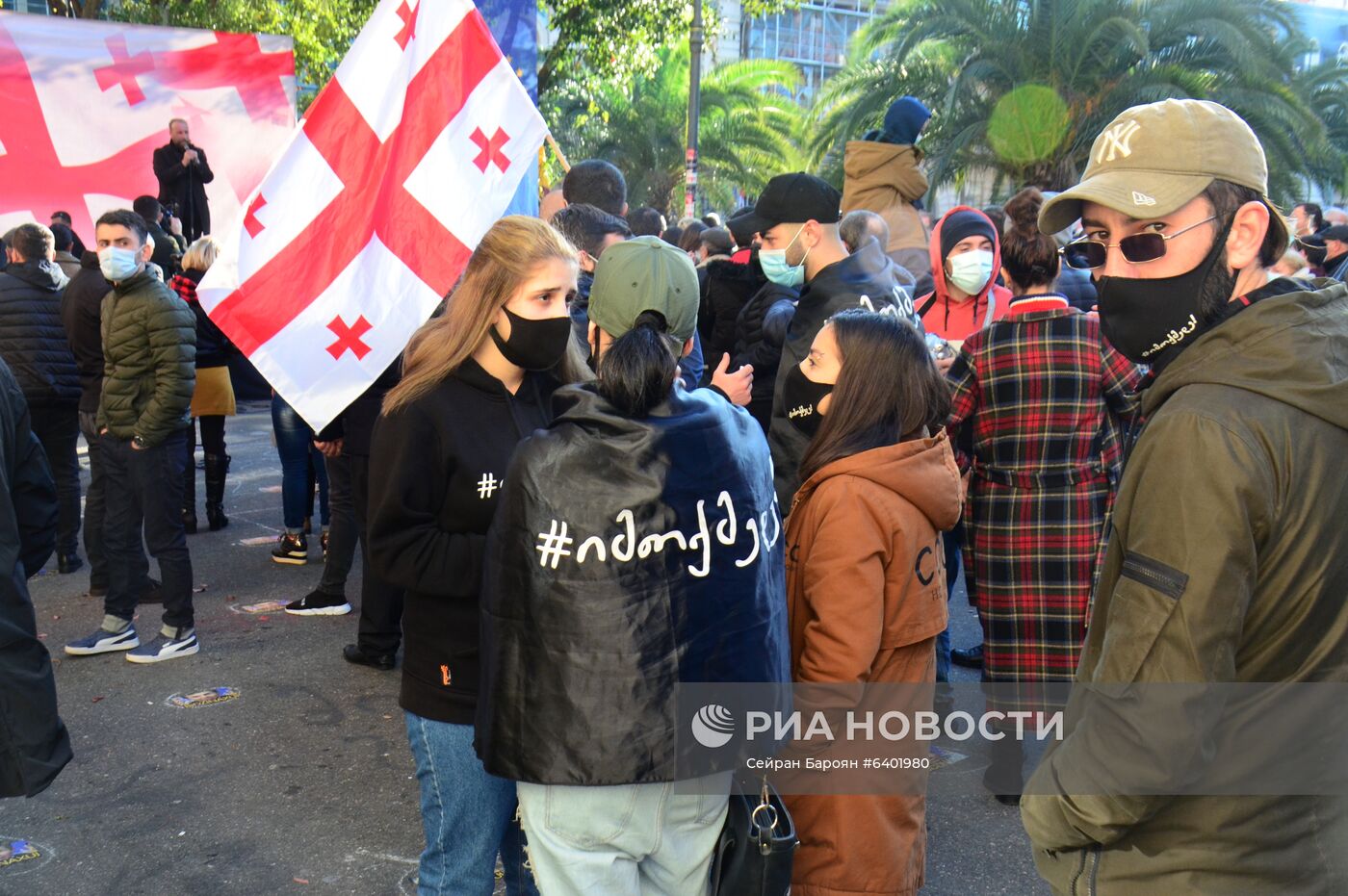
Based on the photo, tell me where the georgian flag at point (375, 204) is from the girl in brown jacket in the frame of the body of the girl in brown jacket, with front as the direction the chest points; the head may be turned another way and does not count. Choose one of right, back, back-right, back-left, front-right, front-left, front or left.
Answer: front-right

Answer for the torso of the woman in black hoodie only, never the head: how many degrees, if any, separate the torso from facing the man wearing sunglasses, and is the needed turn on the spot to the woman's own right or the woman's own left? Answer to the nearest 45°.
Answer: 0° — they already face them

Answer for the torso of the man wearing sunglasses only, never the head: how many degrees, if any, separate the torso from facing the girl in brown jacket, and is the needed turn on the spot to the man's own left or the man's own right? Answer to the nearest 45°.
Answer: approximately 45° to the man's own right

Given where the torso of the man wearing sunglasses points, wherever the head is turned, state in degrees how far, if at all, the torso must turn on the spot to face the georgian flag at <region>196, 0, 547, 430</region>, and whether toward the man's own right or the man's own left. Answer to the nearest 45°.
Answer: approximately 45° to the man's own right

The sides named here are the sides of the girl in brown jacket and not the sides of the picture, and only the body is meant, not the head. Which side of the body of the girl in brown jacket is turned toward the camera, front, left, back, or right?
left

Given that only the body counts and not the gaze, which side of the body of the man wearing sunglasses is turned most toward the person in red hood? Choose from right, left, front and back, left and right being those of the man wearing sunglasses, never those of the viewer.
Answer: right

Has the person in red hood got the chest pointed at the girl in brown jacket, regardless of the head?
yes

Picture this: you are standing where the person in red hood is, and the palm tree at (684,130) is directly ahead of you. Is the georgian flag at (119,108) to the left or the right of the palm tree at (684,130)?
left

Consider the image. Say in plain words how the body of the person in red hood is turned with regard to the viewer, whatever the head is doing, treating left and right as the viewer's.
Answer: facing the viewer

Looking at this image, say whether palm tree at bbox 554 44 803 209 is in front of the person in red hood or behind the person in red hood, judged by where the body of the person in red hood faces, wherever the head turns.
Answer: behind

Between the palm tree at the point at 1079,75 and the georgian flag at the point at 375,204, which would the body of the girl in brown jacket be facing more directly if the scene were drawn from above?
the georgian flag

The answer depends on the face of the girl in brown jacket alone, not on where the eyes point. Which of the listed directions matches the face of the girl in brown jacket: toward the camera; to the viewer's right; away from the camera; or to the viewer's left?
to the viewer's left

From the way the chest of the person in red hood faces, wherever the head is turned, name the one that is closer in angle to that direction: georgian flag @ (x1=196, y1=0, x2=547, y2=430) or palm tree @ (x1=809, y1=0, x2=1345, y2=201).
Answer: the georgian flag

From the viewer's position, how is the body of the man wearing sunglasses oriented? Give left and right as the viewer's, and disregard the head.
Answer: facing to the left of the viewer

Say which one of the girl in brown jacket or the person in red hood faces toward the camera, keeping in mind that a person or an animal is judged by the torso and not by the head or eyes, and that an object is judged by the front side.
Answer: the person in red hood
